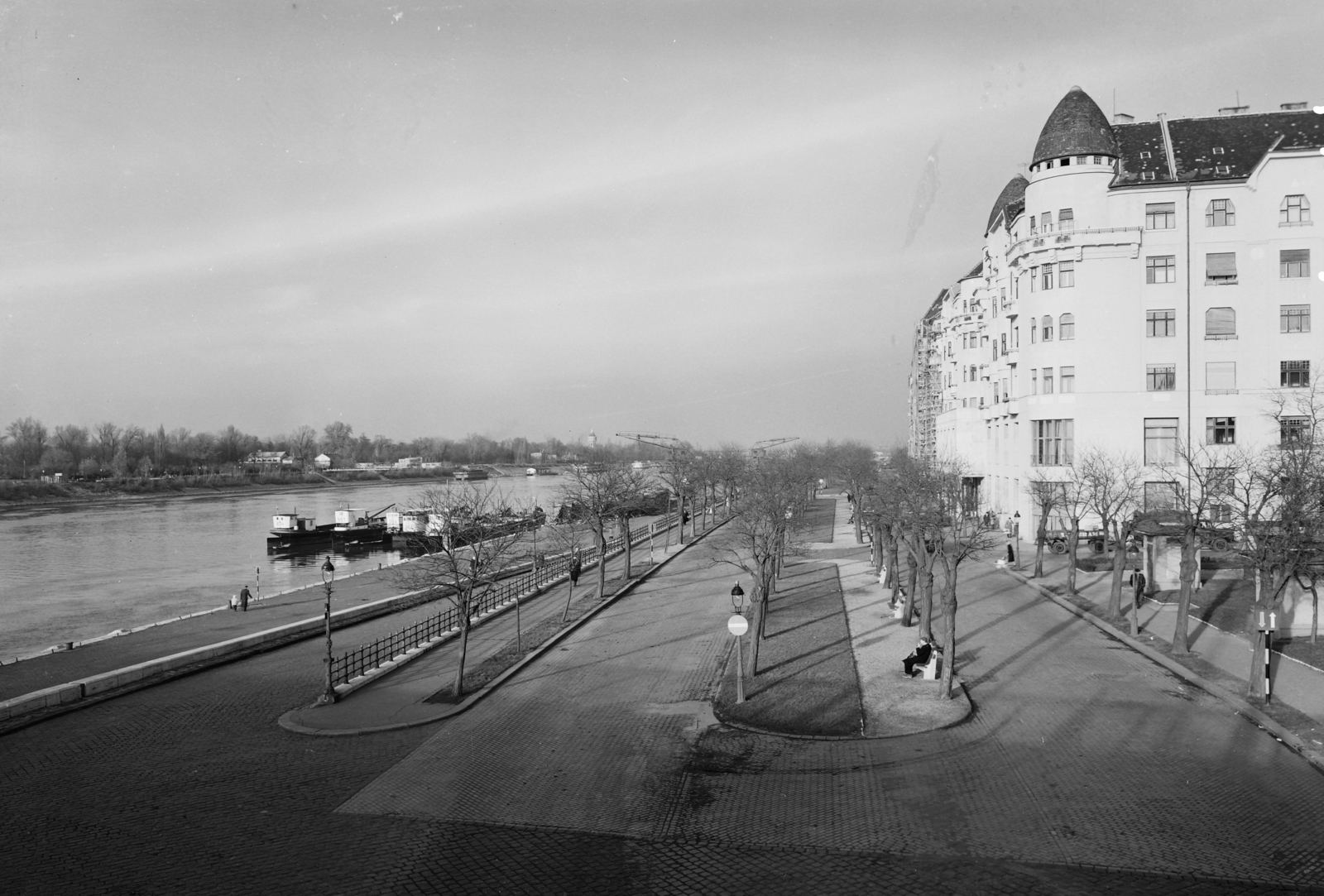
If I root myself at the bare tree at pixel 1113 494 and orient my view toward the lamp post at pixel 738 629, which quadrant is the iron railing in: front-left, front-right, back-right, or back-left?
front-right

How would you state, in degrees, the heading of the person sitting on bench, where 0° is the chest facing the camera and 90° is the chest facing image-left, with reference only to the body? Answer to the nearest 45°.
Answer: approximately 90°

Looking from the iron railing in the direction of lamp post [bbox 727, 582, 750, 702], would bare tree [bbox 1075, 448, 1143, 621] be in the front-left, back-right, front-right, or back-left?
front-left

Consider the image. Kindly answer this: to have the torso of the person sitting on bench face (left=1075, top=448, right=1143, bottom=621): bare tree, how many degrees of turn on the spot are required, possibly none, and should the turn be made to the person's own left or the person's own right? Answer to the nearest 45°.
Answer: approximately 90° to the person's own right

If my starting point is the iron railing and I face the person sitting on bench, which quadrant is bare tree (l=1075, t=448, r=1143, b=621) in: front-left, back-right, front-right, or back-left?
front-left

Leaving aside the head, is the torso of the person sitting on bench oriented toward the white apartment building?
no

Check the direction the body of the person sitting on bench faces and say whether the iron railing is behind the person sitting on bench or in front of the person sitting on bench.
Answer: in front

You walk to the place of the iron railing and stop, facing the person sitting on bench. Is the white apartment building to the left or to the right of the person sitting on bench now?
left

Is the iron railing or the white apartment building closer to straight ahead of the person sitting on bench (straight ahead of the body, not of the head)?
the iron railing

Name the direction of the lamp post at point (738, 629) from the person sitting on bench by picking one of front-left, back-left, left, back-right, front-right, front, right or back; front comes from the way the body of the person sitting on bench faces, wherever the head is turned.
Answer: front-left

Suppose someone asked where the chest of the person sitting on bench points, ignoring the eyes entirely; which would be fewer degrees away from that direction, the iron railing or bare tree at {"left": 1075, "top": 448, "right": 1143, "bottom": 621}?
the iron railing

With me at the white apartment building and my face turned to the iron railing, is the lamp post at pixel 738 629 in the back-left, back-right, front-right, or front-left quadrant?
front-left
